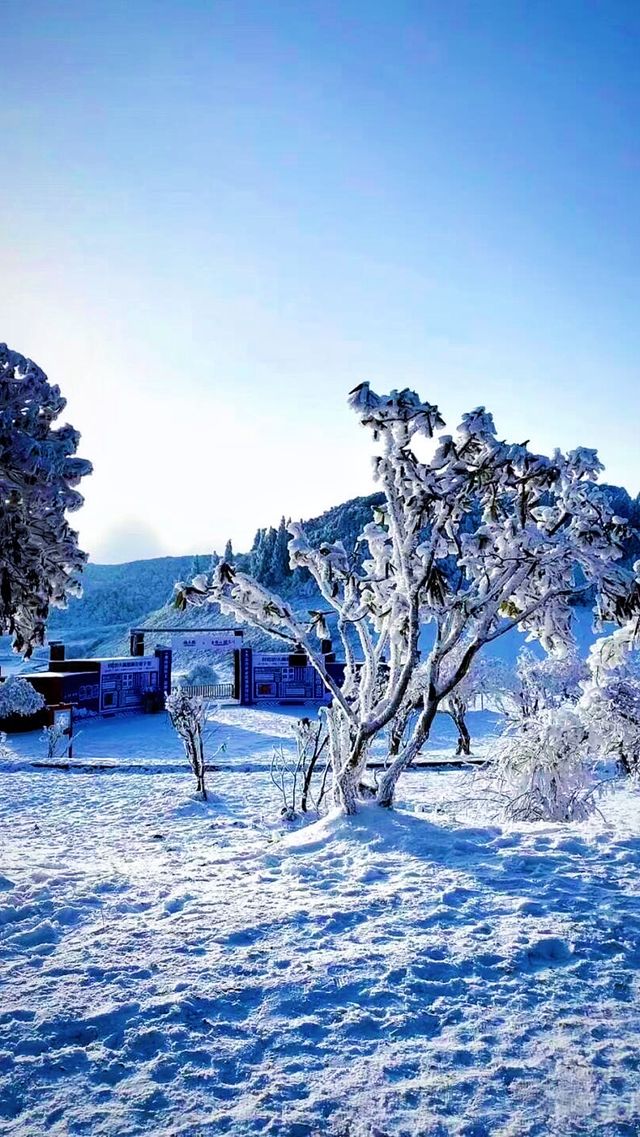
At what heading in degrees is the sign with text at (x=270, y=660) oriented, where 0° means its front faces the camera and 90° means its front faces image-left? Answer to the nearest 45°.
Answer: approximately 0°

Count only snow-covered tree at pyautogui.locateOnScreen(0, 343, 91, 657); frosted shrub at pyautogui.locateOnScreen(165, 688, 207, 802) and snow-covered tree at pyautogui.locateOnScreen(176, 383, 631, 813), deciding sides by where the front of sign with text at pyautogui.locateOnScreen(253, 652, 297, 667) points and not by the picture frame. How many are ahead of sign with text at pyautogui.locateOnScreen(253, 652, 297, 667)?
3

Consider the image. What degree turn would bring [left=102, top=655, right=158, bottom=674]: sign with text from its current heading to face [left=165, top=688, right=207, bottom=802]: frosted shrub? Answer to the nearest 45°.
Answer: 0° — it already faces it

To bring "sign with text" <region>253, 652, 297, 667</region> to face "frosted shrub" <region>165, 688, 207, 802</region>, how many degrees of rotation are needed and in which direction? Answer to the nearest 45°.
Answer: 0° — it already faces it

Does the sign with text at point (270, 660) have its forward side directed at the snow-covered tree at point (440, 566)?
yes

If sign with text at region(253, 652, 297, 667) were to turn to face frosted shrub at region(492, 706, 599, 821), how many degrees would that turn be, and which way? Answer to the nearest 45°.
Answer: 0° — it already faces it

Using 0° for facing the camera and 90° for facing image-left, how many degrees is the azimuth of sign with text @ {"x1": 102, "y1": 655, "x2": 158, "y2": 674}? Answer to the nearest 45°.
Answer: approximately 0°

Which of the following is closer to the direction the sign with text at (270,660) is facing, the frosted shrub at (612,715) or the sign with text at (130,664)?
the frosted shrub

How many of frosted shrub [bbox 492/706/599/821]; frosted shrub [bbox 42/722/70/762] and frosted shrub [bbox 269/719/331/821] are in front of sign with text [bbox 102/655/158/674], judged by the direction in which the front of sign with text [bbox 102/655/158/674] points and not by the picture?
3

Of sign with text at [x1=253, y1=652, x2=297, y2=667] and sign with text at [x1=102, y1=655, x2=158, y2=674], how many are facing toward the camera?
2
